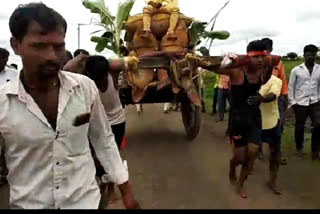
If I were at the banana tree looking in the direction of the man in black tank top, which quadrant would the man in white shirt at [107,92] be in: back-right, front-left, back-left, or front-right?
front-right

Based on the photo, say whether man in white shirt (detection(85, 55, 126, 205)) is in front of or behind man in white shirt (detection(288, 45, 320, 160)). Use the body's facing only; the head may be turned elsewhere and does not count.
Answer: in front

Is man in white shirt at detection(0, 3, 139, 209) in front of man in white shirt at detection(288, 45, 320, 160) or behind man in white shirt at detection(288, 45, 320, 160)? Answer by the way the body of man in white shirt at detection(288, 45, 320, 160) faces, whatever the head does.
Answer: in front

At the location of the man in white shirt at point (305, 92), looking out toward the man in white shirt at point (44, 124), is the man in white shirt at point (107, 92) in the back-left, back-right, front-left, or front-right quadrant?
front-right

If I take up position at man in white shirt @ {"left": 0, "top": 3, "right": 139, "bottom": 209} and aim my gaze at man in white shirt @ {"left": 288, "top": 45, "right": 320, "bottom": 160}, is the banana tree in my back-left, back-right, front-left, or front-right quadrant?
front-left

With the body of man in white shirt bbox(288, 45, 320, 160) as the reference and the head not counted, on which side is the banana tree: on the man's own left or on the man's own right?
on the man's own right

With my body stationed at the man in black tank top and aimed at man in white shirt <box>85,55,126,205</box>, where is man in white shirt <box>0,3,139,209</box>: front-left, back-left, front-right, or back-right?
front-left

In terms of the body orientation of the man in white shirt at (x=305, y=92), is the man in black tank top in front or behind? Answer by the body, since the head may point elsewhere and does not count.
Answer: in front

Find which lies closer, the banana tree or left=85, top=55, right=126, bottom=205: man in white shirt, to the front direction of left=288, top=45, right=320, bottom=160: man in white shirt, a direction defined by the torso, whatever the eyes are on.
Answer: the man in white shirt

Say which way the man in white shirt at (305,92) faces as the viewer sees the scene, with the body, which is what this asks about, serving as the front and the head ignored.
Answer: toward the camera
